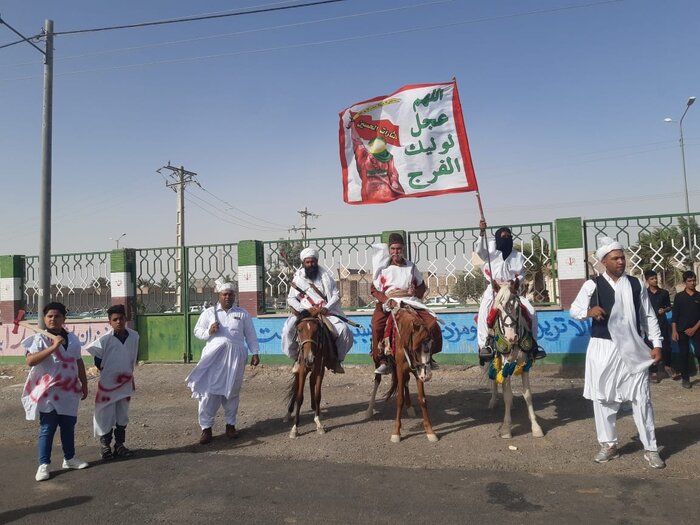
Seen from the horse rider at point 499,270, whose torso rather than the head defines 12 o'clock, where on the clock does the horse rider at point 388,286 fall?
the horse rider at point 388,286 is roughly at 3 o'clock from the horse rider at point 499,270.

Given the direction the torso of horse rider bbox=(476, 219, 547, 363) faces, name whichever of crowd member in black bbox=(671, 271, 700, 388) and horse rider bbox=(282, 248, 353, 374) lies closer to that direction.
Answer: the horse rider

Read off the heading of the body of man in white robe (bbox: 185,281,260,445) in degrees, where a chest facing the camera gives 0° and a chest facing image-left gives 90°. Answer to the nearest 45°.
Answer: approximately 0°

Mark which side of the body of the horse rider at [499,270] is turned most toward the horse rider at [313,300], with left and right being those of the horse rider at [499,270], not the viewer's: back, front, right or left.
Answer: right

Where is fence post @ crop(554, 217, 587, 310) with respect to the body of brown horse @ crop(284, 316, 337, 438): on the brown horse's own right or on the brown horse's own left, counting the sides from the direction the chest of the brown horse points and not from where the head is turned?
on the brown horse's own left

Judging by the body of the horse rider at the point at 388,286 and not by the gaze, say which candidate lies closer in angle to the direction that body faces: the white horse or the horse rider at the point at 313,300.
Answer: the white horse

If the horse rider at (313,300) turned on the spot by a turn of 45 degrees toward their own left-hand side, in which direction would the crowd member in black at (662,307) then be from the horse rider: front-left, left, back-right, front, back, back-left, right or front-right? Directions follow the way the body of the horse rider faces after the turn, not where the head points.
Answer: front-left
